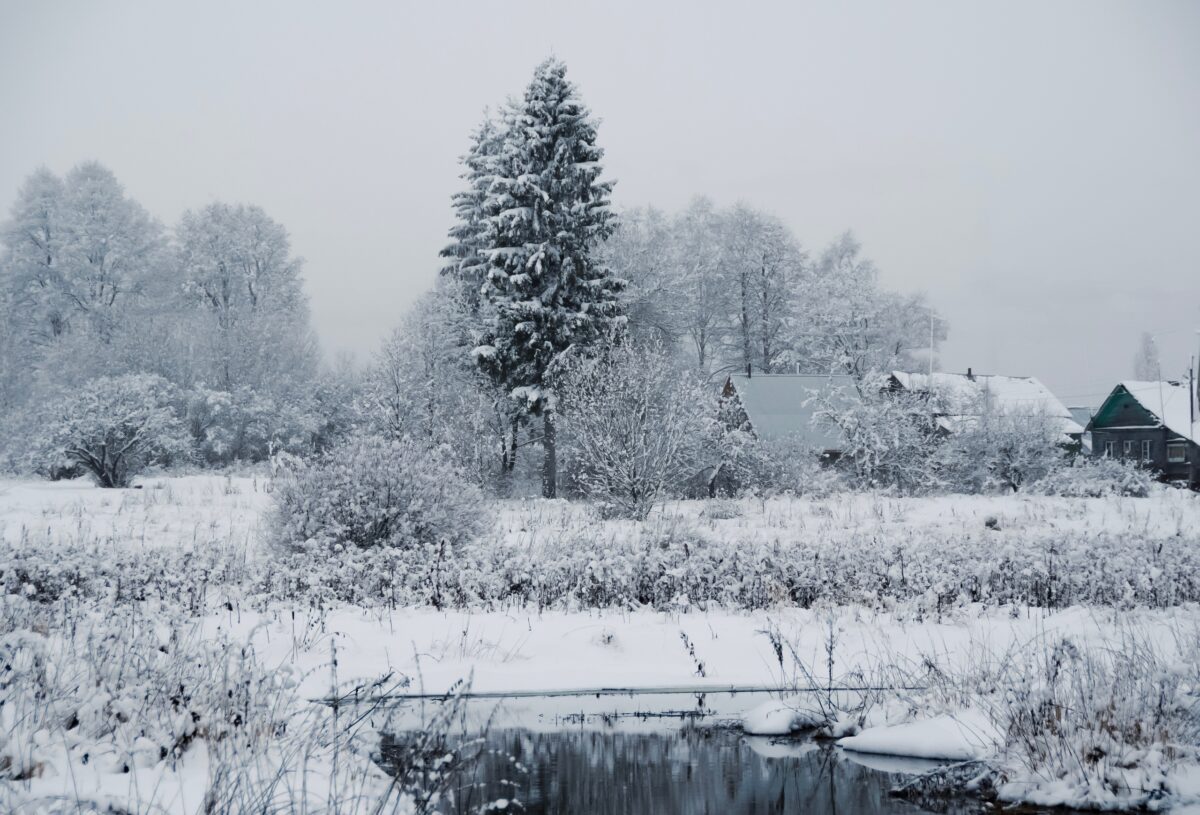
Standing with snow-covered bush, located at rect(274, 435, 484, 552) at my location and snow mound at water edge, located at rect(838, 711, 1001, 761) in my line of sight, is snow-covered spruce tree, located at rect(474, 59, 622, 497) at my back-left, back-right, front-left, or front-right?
back-left

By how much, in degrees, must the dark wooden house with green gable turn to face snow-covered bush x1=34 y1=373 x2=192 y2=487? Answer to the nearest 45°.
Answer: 0° — it already faces it

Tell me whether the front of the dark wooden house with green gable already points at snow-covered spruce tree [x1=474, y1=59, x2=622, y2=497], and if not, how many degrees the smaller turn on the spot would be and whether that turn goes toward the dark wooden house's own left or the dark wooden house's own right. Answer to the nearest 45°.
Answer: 0° — it already faces it

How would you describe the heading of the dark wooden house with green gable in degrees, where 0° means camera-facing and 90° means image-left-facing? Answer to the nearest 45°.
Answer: approximately 45°

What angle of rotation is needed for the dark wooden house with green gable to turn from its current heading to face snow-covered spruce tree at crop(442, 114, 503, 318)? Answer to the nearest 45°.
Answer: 0° — it already faces it
